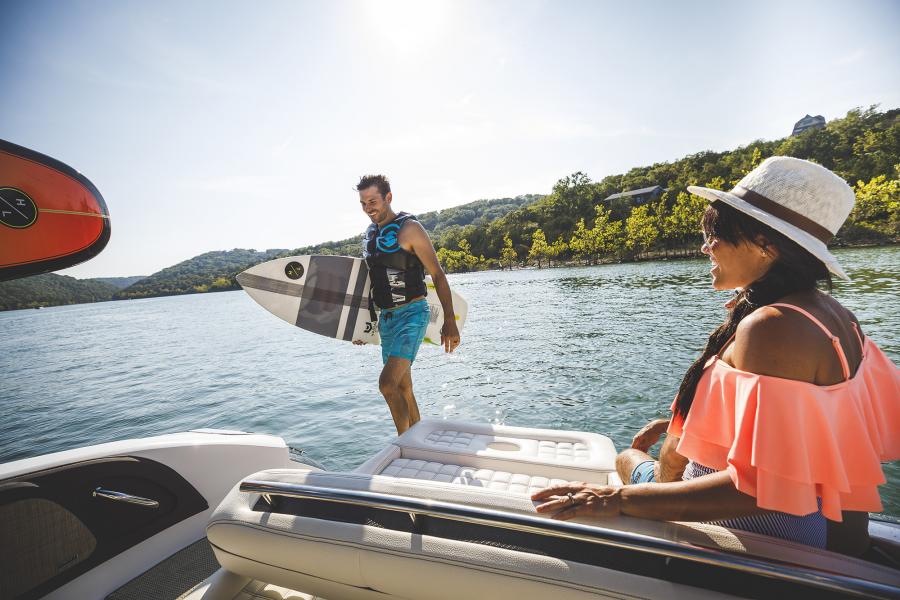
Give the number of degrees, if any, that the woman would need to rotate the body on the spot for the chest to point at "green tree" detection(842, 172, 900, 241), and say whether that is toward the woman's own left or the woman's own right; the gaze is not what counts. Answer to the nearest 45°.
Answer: approximately 45° to the woman's own right

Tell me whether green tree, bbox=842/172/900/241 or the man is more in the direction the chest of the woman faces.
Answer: the man

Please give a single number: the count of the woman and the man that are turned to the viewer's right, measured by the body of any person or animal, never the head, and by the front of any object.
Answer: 0

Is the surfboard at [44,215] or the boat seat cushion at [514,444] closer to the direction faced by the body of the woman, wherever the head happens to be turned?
the boat seat cushion

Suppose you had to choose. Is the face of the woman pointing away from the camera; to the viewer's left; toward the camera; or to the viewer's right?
to the viewer's left

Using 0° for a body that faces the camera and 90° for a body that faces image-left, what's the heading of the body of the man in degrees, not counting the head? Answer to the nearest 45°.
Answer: approximately 45°

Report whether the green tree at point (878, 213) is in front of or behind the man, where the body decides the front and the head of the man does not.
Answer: behind

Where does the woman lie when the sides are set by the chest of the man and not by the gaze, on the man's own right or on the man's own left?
on the man's own left

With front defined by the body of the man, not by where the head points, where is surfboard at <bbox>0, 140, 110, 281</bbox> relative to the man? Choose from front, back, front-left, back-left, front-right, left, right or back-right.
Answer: front

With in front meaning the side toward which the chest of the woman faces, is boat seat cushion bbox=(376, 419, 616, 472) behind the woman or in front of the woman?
in front
